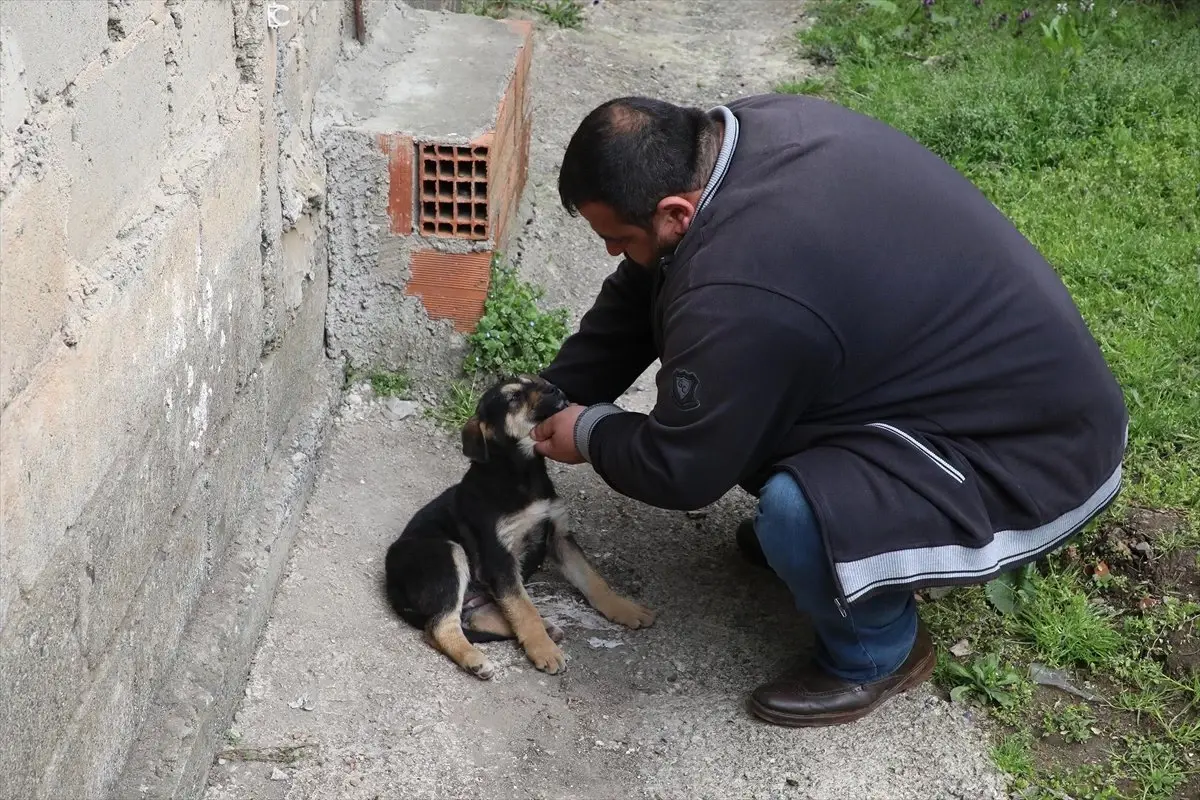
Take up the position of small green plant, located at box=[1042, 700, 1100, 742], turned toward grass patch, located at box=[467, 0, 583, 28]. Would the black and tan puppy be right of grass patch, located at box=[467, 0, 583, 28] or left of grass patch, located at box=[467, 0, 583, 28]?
left

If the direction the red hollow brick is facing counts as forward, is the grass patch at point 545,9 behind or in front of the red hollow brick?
behind

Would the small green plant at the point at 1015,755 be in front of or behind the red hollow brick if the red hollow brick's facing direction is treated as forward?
in front

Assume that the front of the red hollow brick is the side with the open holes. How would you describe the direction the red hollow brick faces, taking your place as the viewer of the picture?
facing the viewer

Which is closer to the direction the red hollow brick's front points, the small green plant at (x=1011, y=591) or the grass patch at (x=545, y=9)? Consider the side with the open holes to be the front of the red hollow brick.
the small green plant

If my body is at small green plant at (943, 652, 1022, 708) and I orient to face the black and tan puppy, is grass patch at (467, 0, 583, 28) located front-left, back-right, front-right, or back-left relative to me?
front-right

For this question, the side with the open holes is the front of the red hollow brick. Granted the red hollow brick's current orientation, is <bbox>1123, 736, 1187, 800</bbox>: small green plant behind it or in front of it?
in front

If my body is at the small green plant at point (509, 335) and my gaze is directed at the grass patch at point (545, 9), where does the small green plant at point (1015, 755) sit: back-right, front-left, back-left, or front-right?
back-right

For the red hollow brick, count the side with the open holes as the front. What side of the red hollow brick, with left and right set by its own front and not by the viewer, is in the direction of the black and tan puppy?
front

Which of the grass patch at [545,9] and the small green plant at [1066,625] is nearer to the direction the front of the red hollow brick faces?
the small green plant

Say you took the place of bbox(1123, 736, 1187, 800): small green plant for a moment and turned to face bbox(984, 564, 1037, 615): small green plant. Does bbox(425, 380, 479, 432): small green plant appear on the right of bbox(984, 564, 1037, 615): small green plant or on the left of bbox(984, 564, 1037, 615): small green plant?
left

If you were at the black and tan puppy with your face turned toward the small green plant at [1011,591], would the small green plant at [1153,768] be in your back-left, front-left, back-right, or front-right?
front-right

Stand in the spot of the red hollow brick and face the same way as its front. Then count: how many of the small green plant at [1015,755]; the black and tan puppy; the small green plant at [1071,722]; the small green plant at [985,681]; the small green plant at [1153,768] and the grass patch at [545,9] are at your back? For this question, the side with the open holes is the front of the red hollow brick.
1

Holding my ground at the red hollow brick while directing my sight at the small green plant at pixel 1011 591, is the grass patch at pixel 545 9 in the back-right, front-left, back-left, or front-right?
back-left

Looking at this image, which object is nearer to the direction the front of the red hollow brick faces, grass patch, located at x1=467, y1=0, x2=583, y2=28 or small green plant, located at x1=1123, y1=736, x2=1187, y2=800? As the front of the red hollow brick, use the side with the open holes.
the small green plant
